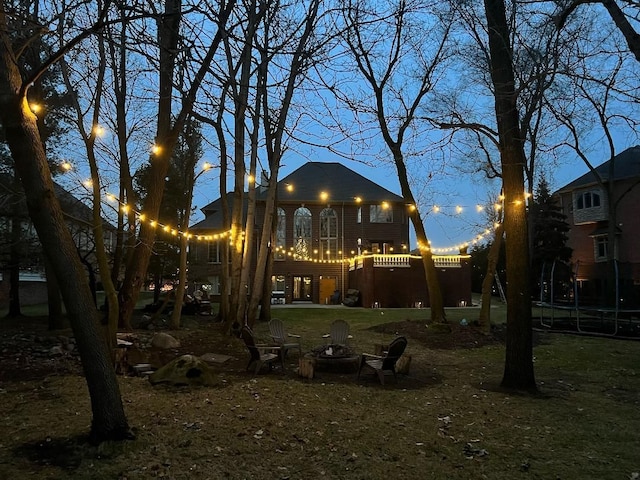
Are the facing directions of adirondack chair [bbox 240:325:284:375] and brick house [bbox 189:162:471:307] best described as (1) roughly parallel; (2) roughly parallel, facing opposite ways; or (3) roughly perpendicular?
roughly perpendicular

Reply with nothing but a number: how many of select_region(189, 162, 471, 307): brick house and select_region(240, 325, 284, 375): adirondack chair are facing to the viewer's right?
1

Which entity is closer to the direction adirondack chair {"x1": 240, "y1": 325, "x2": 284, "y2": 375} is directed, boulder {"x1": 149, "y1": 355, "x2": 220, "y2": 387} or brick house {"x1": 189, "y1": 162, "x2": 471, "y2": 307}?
the brick house

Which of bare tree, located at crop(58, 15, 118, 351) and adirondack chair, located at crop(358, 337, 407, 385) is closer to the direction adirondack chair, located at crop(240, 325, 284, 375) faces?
the adirondack chair

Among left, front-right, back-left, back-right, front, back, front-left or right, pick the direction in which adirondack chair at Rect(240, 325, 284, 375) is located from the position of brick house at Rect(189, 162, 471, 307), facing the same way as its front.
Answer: back

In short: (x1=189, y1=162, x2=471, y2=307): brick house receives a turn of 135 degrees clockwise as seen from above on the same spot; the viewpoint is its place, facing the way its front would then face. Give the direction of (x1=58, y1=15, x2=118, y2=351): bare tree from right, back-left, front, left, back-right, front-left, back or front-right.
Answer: front-right

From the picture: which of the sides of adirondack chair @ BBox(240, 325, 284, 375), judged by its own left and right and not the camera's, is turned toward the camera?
right

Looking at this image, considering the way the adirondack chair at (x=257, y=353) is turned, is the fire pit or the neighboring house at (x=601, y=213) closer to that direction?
the fire pit

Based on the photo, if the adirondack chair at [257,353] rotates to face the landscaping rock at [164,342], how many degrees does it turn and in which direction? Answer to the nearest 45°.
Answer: approximately 135° to its left

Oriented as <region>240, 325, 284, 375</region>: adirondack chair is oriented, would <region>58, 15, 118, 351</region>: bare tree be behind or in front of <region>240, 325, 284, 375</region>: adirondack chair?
behind

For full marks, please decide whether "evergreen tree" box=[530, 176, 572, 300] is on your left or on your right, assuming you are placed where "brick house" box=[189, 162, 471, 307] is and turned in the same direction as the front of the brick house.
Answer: on your right
